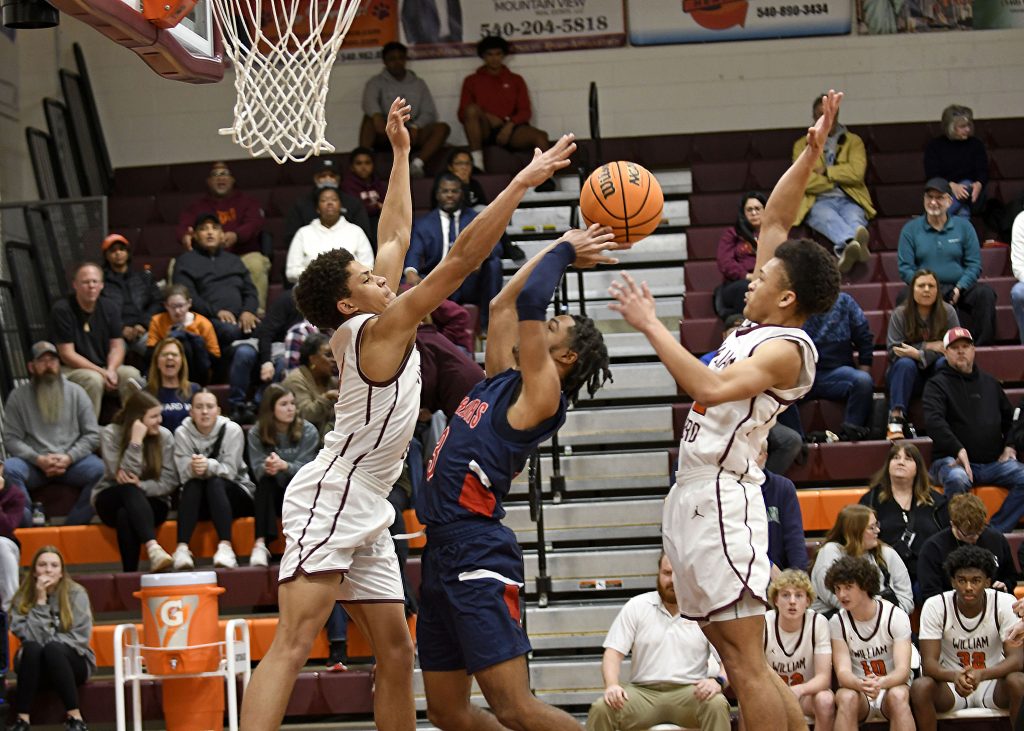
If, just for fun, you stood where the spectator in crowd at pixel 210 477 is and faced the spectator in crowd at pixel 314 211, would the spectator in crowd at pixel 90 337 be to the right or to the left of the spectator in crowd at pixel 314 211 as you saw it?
left

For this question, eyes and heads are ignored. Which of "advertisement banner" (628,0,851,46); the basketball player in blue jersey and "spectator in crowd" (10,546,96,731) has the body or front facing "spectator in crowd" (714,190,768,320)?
the advertisement banner

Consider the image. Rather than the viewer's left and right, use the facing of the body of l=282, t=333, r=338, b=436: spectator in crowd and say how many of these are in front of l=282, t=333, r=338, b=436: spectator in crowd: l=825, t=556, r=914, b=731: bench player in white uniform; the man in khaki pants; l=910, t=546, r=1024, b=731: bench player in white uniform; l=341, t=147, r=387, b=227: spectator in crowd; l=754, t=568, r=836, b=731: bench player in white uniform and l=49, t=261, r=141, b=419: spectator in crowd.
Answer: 4

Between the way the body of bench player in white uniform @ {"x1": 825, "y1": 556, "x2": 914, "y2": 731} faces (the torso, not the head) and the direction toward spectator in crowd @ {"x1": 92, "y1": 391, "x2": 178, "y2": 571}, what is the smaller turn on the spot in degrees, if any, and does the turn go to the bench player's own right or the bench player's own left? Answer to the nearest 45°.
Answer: approximately 90° to the bench player's own right

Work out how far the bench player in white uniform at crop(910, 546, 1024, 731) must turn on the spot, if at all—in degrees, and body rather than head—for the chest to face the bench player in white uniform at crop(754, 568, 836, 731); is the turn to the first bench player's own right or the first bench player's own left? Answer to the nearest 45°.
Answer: approximately 45° to the first bench player's own right

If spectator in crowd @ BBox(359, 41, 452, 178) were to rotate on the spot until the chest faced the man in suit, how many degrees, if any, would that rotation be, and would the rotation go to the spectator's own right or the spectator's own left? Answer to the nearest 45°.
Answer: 0° — they already face them

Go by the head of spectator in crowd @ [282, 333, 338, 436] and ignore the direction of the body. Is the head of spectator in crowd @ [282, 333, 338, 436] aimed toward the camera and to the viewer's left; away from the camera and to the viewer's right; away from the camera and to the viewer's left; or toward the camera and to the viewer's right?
toward the camera and to the viewer's right

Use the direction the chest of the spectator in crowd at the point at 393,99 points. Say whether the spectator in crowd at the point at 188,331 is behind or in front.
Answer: in front

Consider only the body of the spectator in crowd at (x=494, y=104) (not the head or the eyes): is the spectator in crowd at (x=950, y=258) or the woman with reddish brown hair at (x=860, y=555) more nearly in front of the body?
the woman with reddish brown hair

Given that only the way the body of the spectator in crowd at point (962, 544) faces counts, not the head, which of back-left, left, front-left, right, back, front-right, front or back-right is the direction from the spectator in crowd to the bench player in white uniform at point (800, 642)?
front-right

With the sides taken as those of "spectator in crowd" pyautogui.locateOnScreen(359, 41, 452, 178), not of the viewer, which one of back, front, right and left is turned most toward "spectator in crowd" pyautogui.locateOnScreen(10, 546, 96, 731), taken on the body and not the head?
front

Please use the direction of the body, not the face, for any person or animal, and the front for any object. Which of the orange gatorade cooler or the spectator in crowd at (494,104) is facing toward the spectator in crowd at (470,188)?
the spectator in crowd at (494,104)
